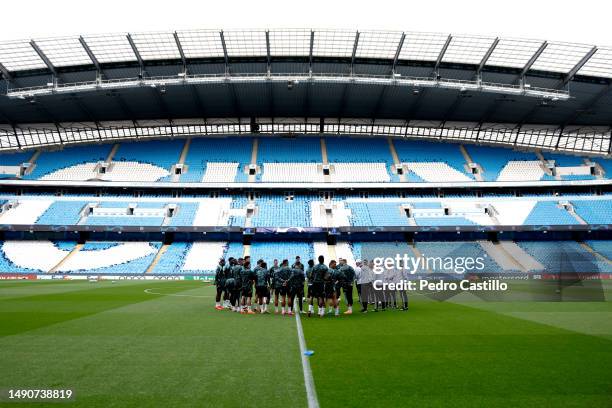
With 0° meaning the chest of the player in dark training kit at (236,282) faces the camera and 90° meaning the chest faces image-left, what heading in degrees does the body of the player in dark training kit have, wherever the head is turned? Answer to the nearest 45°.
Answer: approximately 225°

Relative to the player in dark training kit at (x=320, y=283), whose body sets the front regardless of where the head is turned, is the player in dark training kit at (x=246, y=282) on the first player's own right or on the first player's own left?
on the first player's own left

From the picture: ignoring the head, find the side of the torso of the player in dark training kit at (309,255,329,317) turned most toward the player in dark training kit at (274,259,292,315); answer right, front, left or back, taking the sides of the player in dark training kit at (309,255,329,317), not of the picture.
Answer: left

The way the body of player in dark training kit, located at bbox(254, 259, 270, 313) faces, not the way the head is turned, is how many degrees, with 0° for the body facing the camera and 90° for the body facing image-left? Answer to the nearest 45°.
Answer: approximately 180°

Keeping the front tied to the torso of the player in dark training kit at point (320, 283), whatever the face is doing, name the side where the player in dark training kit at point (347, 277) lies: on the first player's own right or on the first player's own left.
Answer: on the first player's own right

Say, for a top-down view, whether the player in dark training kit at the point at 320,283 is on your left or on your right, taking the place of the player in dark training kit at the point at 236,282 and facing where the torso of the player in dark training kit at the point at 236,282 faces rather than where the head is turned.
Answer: on your right

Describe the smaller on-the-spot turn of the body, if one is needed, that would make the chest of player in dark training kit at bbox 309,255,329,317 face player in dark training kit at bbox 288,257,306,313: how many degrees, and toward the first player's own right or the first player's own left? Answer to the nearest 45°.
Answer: approximately 90° to the first player's own left

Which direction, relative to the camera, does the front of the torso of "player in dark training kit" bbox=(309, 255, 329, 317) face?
away from the camera

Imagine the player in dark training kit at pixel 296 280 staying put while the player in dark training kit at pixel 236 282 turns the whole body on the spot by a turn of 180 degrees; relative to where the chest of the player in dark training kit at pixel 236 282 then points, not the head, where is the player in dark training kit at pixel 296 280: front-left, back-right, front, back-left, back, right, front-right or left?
left

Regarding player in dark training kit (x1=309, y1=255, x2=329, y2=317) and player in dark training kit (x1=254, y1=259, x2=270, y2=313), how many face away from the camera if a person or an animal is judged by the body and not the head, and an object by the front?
2

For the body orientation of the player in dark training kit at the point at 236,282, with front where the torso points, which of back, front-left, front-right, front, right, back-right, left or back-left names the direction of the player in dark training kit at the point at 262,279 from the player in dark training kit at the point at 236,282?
right

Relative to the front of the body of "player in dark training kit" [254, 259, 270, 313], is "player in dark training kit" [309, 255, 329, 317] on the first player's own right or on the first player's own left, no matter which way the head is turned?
on the first player's own right
